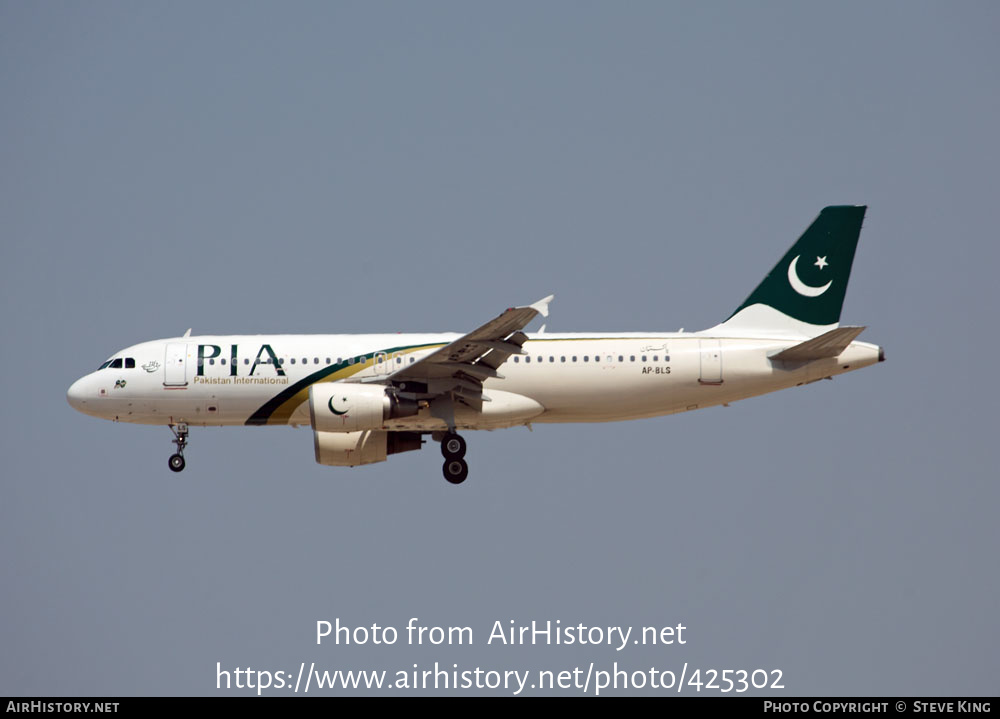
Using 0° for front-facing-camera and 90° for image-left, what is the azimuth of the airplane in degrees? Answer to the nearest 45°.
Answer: approximately 90°
